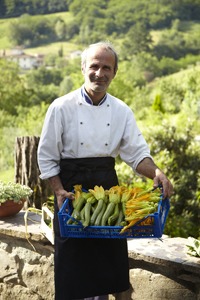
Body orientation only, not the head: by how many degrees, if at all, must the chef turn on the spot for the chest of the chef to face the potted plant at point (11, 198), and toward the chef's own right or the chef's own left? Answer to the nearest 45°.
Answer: approximately 135° to the chef's own right

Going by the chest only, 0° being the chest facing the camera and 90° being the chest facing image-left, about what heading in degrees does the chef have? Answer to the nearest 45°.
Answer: approximately 0°
